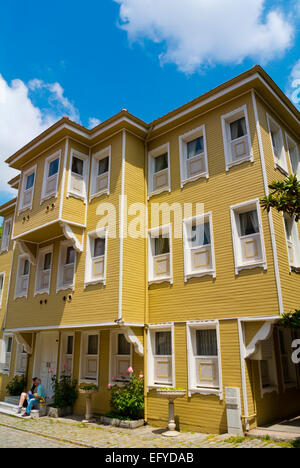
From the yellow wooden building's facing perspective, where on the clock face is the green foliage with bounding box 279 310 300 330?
The green foliage is roughly at 9 o'clock from the yellow wooden building.

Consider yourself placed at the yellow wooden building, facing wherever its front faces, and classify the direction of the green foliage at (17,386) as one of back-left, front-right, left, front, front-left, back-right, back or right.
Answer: right

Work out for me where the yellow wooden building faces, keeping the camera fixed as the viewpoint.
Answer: facing the viewer and to the left of the viewer
